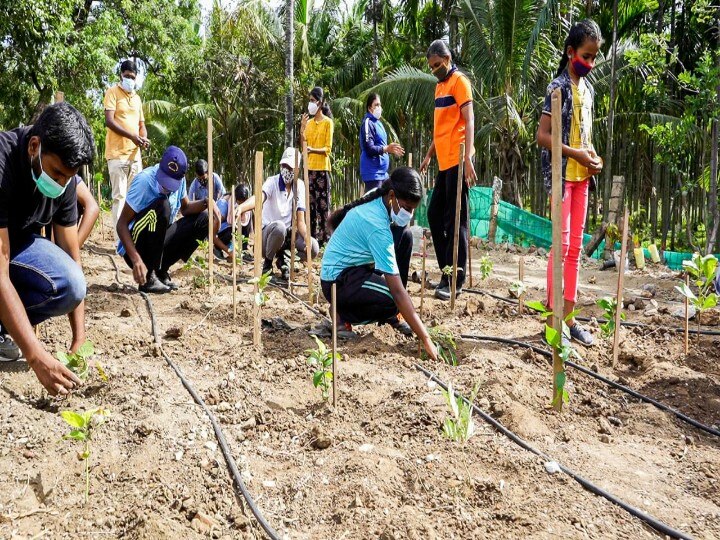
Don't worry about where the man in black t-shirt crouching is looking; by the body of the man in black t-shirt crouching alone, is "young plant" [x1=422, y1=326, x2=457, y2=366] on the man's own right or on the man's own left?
on the man's own left

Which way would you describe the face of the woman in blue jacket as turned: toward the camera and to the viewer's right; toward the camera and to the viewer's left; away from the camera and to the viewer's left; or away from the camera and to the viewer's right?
toward the camera and to the viewer's right

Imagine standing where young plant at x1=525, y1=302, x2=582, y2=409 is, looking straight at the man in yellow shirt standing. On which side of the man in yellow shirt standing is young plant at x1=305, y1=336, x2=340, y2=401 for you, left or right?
left

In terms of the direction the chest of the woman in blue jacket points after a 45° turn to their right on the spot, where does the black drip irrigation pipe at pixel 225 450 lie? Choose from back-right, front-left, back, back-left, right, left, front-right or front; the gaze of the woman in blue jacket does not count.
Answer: front-right

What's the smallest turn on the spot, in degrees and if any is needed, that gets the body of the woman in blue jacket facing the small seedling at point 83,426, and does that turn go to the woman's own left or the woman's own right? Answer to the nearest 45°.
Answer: approximately 90° to the woman's own right

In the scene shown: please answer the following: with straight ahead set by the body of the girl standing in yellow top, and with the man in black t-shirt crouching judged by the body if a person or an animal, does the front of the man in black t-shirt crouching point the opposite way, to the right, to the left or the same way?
to the left

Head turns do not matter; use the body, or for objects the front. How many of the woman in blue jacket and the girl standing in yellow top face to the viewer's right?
1

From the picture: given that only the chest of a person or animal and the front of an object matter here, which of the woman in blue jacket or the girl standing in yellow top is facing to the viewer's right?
the woman in blue jacket

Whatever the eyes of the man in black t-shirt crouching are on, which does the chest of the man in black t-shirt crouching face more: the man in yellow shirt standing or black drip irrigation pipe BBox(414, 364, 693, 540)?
the black drip irrigation pipe

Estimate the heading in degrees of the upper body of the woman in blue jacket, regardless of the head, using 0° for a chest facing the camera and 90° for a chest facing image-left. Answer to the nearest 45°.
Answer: approximately 270°
